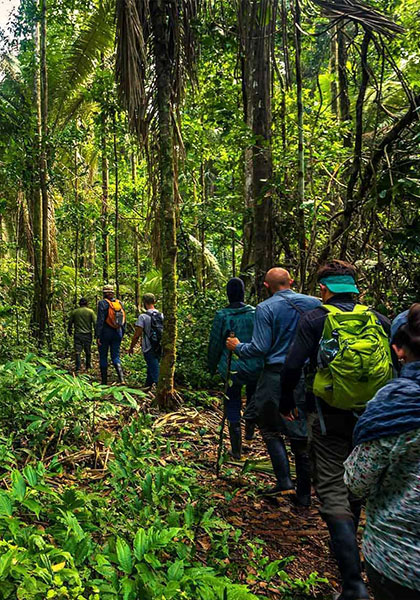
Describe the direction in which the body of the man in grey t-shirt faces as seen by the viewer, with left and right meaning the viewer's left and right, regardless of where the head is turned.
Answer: facing away from the viewer and to the left of the viewer

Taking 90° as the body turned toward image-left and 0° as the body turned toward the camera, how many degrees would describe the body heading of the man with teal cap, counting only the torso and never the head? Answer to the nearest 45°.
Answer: approximately 135°

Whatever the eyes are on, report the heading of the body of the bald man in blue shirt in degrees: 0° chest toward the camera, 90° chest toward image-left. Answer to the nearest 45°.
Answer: approximately 135°

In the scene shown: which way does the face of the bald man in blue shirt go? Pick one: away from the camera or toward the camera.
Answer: away from the camera

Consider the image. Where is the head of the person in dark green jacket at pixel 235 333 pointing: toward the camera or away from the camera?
away from the camera

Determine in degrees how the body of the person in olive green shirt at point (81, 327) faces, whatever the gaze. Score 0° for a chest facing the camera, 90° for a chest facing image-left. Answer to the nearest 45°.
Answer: approximately 180°

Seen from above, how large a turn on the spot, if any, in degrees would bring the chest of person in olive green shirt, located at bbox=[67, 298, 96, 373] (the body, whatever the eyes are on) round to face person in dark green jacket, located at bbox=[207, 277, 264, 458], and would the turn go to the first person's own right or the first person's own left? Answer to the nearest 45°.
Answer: approximately 180°

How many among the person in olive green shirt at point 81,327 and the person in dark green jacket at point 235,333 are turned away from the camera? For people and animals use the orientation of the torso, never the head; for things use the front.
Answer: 2

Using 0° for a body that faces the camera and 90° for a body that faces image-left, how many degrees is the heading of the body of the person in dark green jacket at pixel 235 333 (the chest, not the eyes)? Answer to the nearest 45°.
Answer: approximately 180°

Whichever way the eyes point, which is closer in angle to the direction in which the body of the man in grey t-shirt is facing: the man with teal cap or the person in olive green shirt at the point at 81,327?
the person in olive green shirt
